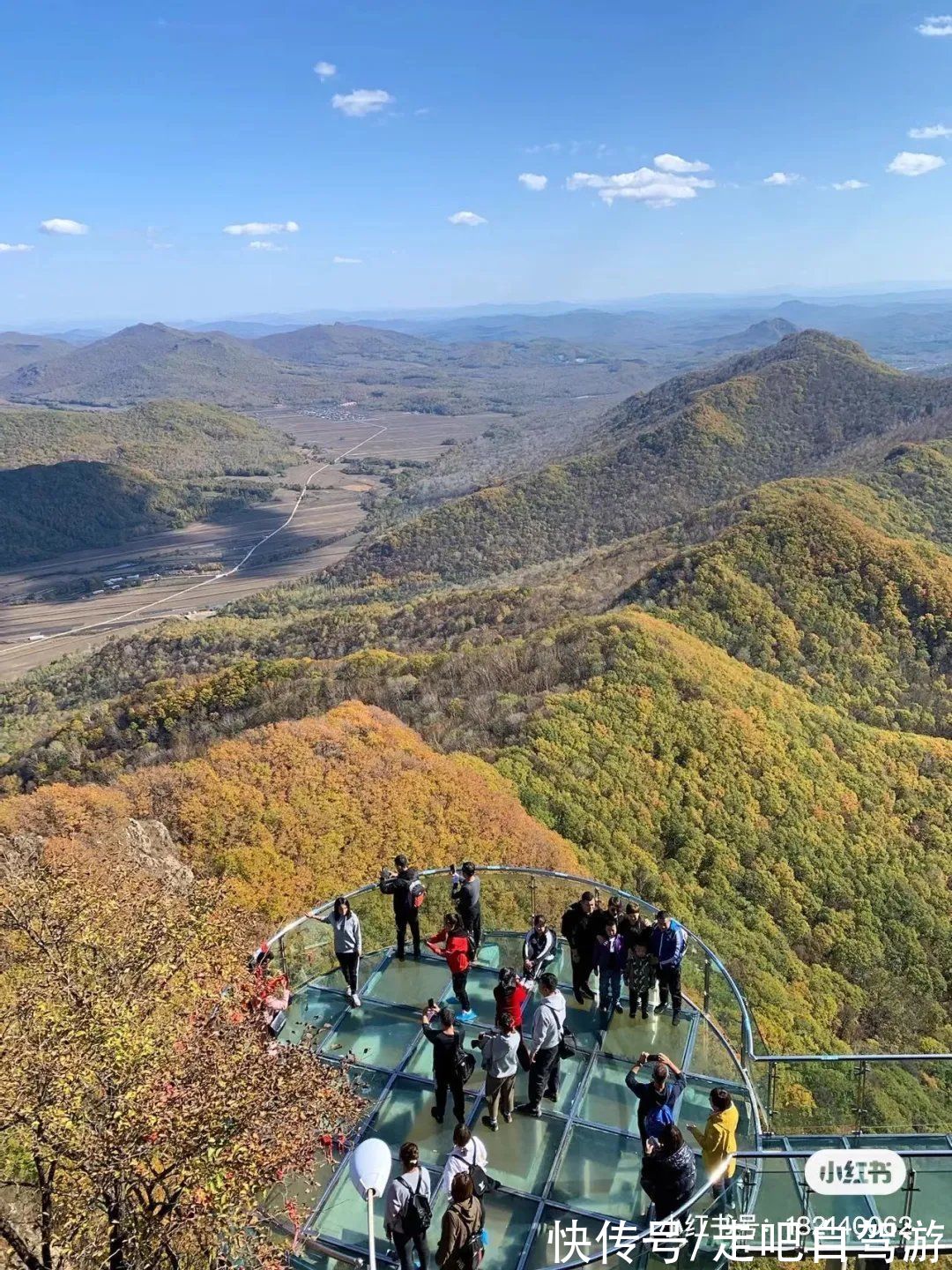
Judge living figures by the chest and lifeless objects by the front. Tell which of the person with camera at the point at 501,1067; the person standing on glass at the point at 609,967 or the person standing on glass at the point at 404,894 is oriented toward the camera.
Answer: the person standing on glass at the point at 609,967

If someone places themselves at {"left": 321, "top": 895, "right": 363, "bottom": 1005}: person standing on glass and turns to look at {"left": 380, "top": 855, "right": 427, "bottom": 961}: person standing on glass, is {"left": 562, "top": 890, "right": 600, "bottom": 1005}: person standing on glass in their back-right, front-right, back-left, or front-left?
front-right

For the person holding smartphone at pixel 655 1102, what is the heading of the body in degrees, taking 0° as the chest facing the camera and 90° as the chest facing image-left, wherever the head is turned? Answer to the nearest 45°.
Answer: approximately 180°

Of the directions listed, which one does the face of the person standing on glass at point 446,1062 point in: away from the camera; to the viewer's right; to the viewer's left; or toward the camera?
away from the camera

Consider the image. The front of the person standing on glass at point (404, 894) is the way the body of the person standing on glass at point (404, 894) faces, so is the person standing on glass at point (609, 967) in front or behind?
behind

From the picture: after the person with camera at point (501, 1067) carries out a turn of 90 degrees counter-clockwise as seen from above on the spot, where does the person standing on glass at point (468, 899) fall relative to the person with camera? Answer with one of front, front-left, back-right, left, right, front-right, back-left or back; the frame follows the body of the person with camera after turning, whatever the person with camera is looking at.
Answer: back-right

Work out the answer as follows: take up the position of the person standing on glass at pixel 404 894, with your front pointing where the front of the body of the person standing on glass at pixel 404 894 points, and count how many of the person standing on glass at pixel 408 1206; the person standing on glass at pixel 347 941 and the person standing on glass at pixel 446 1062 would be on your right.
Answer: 0

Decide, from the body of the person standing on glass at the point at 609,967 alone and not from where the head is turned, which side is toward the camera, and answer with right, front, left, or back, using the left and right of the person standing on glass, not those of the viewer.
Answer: front

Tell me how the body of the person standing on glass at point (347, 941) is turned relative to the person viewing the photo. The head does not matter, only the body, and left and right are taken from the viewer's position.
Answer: facing the viewer

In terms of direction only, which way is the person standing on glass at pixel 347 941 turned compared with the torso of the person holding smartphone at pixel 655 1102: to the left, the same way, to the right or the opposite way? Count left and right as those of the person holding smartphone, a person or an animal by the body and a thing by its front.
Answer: the opposite way

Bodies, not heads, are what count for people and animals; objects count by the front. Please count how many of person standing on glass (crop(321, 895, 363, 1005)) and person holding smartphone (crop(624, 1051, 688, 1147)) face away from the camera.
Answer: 1

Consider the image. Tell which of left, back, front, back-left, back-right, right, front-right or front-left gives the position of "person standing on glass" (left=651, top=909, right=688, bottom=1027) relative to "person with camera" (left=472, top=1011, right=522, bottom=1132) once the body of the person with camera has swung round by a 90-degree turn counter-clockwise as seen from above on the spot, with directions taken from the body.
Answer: back

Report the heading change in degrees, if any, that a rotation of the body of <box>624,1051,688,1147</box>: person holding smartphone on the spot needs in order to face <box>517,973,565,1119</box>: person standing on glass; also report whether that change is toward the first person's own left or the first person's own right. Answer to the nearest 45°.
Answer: approximately 45° to the first person's own left

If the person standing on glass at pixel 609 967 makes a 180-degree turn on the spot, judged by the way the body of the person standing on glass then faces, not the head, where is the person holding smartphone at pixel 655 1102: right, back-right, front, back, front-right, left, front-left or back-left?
back

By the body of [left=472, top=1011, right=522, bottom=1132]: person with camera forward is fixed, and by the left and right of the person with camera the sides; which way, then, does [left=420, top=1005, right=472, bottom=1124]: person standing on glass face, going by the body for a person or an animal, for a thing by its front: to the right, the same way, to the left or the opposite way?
the same way

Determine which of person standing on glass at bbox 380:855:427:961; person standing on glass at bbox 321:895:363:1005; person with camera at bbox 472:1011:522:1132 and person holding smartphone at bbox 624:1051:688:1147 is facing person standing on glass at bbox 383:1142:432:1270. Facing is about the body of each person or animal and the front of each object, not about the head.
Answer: person standing on glass at bbox 321:895:363:1005

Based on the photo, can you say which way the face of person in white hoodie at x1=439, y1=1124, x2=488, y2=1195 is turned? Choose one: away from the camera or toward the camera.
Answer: away from the camera

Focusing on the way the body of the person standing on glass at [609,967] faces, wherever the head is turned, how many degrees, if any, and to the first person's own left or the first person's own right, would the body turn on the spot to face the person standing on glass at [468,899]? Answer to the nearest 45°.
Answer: approximately 135° to the first person's own right
